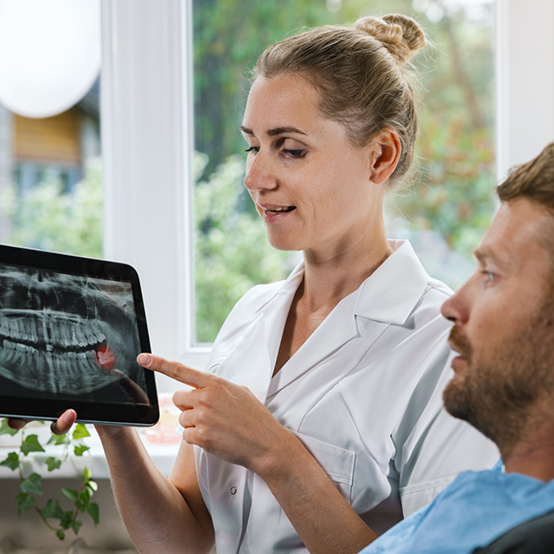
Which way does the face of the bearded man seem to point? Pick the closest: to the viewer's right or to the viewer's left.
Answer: to the viewer's left

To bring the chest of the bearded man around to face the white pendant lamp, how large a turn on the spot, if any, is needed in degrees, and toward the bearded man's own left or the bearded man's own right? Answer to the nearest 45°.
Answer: approximately 45° to the bearded man's own right

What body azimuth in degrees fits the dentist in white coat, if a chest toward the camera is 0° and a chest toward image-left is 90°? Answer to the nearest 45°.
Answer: approximately 45°

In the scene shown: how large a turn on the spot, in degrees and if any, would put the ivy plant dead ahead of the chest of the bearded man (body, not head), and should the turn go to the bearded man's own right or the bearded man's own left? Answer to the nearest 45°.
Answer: approximately 45° to the bearded man's own right

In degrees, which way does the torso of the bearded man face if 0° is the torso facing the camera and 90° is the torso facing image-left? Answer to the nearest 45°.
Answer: approximately 90°

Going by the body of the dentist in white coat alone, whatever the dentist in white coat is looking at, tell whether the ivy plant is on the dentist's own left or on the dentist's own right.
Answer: on the dentist's own right
